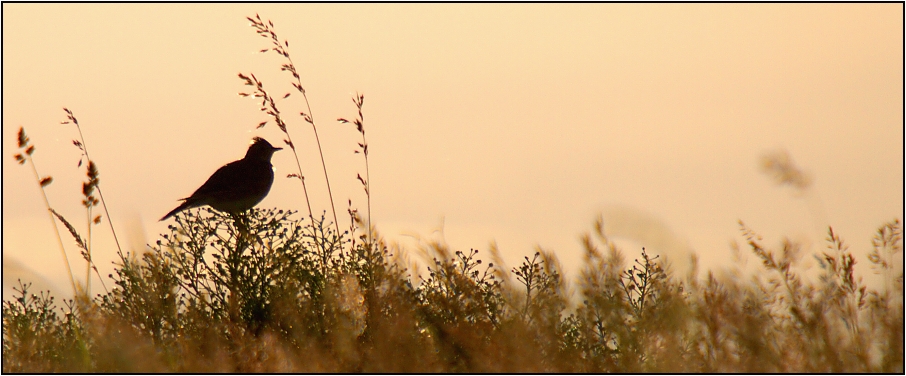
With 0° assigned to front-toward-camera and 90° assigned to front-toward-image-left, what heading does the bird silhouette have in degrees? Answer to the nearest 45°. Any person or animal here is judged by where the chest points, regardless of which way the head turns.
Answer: approximately 270°
